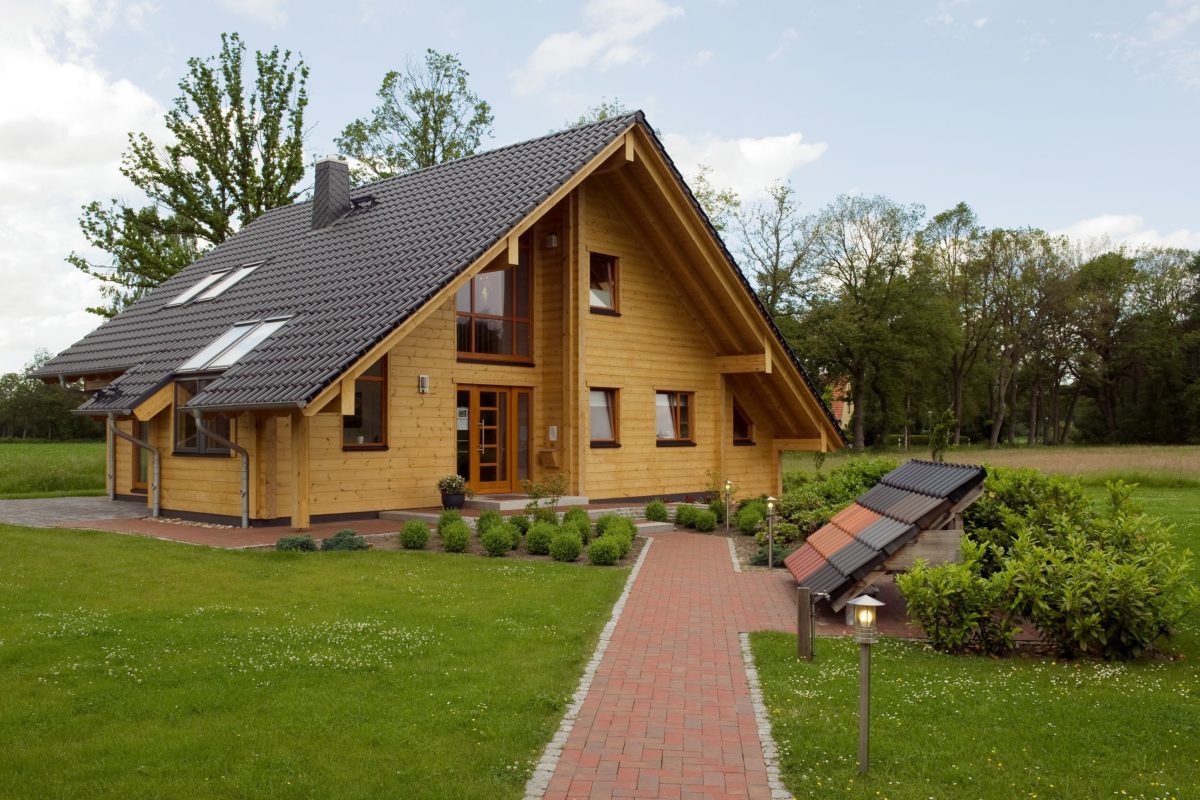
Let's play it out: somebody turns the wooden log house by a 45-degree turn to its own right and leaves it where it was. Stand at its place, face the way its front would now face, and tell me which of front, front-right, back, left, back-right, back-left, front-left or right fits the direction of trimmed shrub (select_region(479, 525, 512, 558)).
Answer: front

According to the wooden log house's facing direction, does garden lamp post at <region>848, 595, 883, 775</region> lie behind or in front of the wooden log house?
in front

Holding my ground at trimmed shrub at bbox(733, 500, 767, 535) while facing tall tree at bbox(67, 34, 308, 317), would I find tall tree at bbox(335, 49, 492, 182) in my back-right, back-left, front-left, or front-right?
front-right

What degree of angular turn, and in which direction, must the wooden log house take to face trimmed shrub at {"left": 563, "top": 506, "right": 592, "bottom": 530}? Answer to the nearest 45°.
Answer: approximately 45° to its right

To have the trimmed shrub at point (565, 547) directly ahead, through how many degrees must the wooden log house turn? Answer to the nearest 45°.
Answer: approximately 45° to its right

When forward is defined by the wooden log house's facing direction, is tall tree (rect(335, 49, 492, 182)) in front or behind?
behind

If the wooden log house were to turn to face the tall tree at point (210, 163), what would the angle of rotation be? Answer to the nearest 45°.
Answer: approximately 180°

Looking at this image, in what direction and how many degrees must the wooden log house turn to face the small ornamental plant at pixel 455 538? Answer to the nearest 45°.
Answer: approximately 45° to its right

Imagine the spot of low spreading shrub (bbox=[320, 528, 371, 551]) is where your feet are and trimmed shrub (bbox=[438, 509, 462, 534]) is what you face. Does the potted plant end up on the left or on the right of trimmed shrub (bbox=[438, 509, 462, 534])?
left

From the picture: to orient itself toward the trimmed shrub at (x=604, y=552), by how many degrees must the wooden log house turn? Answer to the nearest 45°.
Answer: approximately 45° to its right

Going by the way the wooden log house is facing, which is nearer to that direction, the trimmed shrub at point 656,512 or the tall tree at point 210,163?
the trimmed shrub
